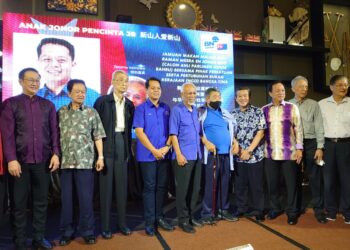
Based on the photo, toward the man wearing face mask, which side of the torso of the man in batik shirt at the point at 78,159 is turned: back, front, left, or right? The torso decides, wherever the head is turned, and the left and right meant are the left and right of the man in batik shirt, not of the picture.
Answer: left

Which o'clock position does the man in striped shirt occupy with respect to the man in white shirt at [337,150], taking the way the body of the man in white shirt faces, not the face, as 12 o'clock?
The man in striped shirt is roughly at 2 o'clock from the man in white shirt.

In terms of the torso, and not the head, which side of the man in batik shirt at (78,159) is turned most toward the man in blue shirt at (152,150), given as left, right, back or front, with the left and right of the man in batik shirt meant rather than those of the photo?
left

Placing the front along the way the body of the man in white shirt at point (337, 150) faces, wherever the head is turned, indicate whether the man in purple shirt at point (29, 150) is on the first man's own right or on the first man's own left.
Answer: on the first man's own right

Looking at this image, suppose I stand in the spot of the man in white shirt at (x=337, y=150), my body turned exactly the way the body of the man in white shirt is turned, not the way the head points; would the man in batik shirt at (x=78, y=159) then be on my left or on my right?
on my right

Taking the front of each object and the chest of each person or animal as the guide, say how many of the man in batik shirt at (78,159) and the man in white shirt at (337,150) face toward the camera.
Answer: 2

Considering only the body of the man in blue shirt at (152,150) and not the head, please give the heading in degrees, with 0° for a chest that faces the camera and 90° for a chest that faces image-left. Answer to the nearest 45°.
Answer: approximately 315°

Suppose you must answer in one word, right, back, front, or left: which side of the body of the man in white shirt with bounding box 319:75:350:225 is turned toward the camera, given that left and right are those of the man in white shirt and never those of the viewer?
front

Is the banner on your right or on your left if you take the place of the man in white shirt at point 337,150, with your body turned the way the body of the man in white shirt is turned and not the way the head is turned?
on your right

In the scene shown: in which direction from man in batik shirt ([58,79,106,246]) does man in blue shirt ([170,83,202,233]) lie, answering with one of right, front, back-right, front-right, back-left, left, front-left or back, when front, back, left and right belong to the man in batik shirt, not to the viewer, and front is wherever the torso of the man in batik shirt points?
left

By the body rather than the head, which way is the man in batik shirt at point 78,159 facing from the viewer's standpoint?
toward the camera
